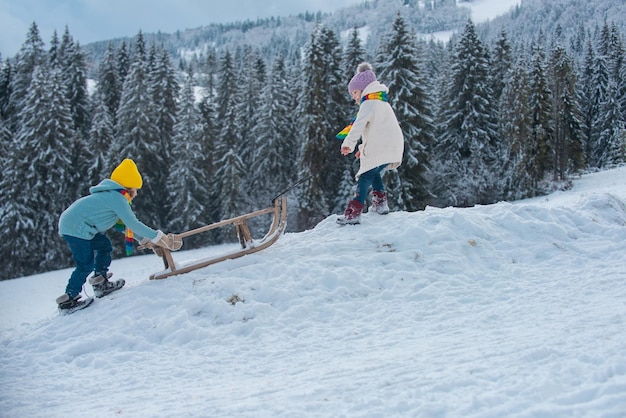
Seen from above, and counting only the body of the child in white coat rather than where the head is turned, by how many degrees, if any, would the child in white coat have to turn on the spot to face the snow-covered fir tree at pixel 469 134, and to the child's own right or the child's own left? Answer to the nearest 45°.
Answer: approximately 90° to the child's own right

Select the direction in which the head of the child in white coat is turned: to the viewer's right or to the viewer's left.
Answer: to the viewer's left

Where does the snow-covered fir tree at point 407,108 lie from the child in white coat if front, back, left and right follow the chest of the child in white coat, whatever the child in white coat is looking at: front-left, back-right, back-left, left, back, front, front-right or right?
right

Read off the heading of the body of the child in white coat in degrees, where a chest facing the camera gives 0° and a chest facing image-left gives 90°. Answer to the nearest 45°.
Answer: approximately 90°

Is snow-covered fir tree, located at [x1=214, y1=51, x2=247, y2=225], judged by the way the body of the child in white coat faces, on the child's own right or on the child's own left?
on the child's own right

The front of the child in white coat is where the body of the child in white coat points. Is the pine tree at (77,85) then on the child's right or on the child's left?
on the child's right

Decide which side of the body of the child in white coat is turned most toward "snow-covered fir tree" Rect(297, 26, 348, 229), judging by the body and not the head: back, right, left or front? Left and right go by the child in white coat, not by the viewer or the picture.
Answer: right

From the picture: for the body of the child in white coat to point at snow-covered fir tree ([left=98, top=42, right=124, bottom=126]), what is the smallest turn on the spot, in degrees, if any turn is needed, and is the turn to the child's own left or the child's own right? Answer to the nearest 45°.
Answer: approximately 45° to the child's own right

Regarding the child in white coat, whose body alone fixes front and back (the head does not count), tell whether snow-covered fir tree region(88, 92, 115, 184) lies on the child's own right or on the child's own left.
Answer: on the child's own right
